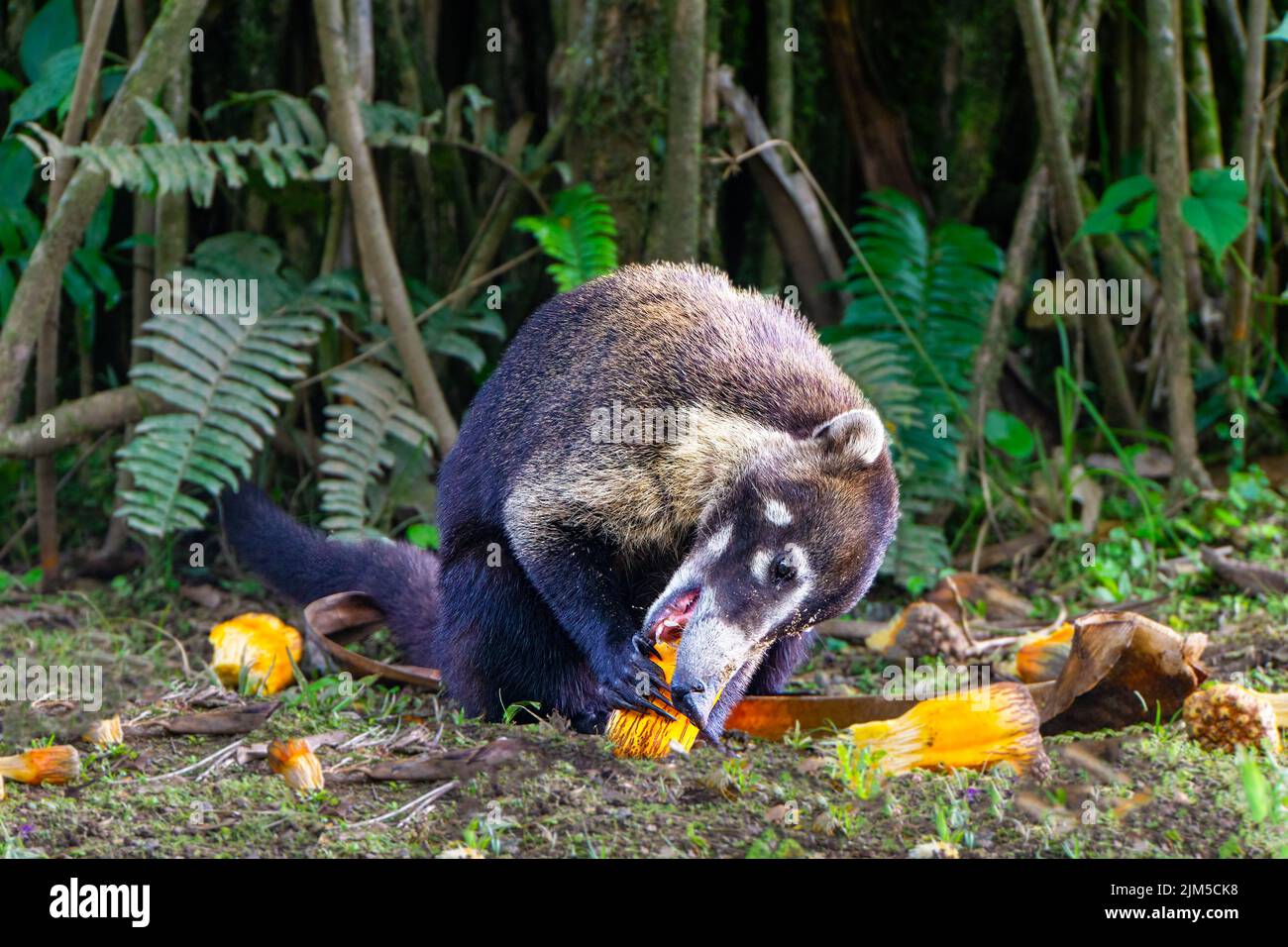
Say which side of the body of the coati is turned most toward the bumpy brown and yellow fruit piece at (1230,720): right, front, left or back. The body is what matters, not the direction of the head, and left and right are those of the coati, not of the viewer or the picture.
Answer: front

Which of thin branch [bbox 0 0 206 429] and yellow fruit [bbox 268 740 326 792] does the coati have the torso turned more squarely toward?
the yellow fruit

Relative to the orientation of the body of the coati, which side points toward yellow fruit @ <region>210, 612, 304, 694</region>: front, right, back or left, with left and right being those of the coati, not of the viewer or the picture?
back

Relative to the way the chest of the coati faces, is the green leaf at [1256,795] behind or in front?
in front

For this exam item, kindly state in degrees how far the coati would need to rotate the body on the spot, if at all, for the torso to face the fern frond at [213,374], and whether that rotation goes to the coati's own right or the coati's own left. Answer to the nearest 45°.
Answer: approximately 180°

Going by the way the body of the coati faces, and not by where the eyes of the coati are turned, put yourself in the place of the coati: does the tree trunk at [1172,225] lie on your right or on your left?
on your left

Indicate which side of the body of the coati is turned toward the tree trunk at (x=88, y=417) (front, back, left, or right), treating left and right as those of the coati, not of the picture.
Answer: back

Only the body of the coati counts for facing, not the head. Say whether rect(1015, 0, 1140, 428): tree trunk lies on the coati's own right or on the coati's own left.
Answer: on the coati's own left

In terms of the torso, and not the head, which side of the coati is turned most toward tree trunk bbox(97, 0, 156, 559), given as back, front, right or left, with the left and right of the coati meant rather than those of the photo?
back

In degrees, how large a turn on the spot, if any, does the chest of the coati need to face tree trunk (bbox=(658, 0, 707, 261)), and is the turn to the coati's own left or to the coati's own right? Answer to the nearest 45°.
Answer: approximately 135° to the coati's own left

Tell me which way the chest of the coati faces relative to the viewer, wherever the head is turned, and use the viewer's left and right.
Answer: facing the viewer and to the right of the viewer

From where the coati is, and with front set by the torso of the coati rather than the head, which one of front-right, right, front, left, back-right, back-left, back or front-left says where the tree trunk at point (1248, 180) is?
left

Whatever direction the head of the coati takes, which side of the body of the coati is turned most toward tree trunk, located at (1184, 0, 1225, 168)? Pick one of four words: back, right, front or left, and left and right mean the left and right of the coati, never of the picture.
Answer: left

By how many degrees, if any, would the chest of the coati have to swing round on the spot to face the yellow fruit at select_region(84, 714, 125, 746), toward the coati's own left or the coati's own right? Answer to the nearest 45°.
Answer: approximately 135° to the coati's own right
